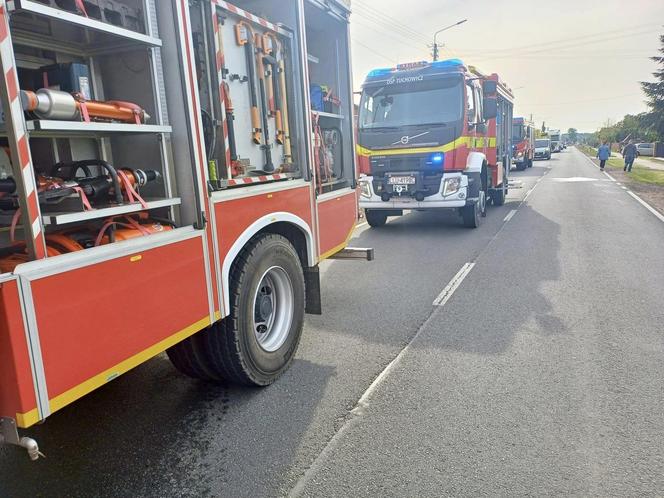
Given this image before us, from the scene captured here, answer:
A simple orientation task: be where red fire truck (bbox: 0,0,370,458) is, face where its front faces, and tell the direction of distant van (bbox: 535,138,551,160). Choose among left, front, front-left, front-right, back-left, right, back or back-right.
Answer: back

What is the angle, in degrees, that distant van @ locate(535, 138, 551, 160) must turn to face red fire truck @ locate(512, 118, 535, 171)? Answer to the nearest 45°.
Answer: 0° — it already faces it

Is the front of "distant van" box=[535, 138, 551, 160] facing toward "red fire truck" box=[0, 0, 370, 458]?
yes

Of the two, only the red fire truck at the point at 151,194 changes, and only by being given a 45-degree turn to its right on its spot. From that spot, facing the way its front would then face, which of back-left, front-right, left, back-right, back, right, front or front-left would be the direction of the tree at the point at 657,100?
back-right

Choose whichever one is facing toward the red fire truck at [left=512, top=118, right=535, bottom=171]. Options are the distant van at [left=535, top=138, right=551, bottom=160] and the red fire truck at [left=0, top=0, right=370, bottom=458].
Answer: the distant van

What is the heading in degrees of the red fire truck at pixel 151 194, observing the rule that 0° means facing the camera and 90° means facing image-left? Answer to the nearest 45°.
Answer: approximately 45°

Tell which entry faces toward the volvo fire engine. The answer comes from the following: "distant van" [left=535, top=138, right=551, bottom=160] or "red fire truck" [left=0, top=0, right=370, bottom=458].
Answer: the distant van

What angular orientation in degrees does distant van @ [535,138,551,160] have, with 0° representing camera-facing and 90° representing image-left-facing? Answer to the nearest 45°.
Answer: approximately 0°

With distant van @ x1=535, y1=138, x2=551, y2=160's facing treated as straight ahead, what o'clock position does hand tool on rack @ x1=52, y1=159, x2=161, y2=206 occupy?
The hand tool on rack is roughly at 12 o'clock from the distant van.

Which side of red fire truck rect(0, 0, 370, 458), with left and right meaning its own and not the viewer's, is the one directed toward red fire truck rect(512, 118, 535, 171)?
back
